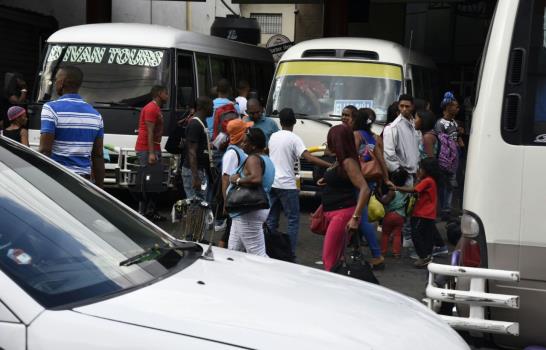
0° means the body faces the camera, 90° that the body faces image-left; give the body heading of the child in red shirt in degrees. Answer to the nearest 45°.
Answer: approximately 90°

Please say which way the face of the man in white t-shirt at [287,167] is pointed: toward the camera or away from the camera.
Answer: away from the camera

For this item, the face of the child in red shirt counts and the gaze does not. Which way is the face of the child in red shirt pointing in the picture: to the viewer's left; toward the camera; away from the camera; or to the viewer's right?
to the viewer's left

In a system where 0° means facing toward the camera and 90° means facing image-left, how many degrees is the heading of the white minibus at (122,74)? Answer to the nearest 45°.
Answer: approximately 45°

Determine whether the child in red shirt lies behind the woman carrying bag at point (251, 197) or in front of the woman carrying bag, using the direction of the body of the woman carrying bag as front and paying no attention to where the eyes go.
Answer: behind

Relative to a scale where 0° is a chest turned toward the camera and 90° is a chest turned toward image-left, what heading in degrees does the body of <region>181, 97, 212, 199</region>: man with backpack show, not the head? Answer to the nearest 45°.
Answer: approximately 270°

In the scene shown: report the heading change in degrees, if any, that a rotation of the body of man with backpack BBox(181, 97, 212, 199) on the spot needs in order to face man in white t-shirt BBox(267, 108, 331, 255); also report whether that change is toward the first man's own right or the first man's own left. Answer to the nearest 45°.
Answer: approximately 45° to the first man's own right

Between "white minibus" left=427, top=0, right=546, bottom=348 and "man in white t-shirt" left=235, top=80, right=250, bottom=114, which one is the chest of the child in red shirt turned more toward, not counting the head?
the man in white t-shirt

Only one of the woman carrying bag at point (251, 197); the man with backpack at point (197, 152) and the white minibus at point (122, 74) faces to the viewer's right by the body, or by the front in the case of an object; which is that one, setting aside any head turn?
the man with backpack
